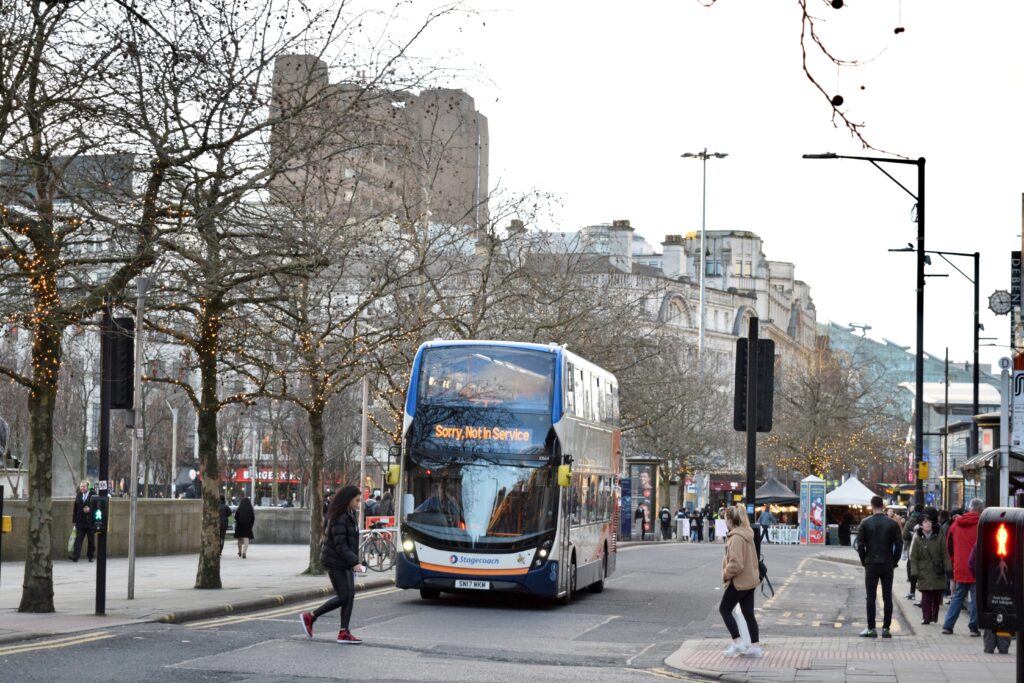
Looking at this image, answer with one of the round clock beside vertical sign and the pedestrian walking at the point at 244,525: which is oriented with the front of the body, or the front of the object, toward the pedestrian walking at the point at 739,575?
the round clock beside vertical sign

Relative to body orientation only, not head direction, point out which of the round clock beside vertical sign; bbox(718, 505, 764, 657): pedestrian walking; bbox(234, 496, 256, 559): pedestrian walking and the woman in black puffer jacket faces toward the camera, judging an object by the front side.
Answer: the round clock beside vertical sign

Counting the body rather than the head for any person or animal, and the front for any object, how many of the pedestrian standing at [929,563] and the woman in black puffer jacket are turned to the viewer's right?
1

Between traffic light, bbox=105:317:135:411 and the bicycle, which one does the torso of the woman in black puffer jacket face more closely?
the bicycle

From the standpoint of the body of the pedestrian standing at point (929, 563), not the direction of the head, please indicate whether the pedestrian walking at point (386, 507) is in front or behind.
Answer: behind

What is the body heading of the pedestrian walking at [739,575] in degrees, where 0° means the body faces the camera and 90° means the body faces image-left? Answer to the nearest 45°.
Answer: approximately 90°

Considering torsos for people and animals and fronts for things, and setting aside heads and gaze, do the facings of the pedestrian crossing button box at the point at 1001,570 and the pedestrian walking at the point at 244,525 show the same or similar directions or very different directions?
very different directions

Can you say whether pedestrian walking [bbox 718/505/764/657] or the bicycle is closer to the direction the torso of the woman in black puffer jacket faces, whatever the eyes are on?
the pedestrian walking

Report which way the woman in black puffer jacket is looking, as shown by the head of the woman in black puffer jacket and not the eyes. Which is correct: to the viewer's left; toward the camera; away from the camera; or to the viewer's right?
to the viewer's right
